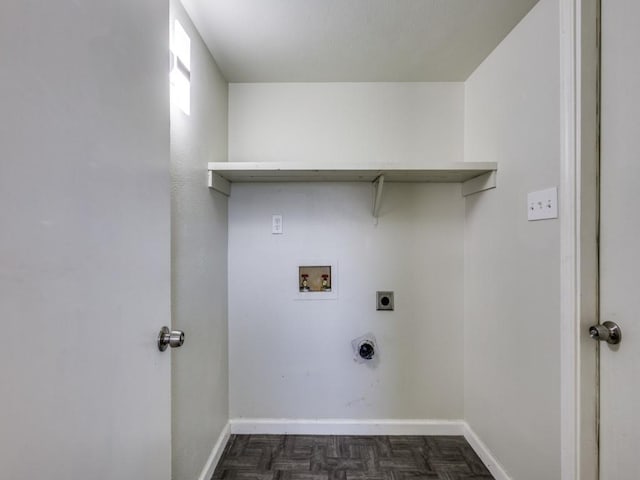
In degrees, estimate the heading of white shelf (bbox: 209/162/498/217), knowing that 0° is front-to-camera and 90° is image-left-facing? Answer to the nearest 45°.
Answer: approximately 0°

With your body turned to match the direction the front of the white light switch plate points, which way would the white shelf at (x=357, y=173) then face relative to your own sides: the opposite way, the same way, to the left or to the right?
to the left

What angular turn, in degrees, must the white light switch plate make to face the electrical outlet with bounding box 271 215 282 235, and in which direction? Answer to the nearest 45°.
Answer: approximately 45° to its right

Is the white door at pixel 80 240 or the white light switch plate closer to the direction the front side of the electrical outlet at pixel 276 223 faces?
the white door

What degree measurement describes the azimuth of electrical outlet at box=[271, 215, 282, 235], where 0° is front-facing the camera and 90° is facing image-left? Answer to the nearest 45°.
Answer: approximately 0°

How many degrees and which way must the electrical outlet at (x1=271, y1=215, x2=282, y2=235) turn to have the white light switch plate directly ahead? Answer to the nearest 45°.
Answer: approximately 45° to its left

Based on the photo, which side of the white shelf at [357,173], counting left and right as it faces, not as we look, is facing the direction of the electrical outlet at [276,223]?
right

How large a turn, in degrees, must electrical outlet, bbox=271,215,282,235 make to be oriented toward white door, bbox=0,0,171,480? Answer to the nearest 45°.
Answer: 0° — it already faces it

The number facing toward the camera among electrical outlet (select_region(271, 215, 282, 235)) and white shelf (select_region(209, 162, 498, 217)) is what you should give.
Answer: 2

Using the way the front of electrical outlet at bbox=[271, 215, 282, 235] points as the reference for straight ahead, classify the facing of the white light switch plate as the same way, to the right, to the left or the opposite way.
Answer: to the right

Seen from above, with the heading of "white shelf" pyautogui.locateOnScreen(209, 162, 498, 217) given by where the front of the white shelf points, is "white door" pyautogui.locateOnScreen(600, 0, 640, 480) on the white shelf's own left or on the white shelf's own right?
on the white shelf's own left

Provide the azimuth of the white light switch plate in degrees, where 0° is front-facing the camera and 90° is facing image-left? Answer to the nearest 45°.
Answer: approximately 45°
